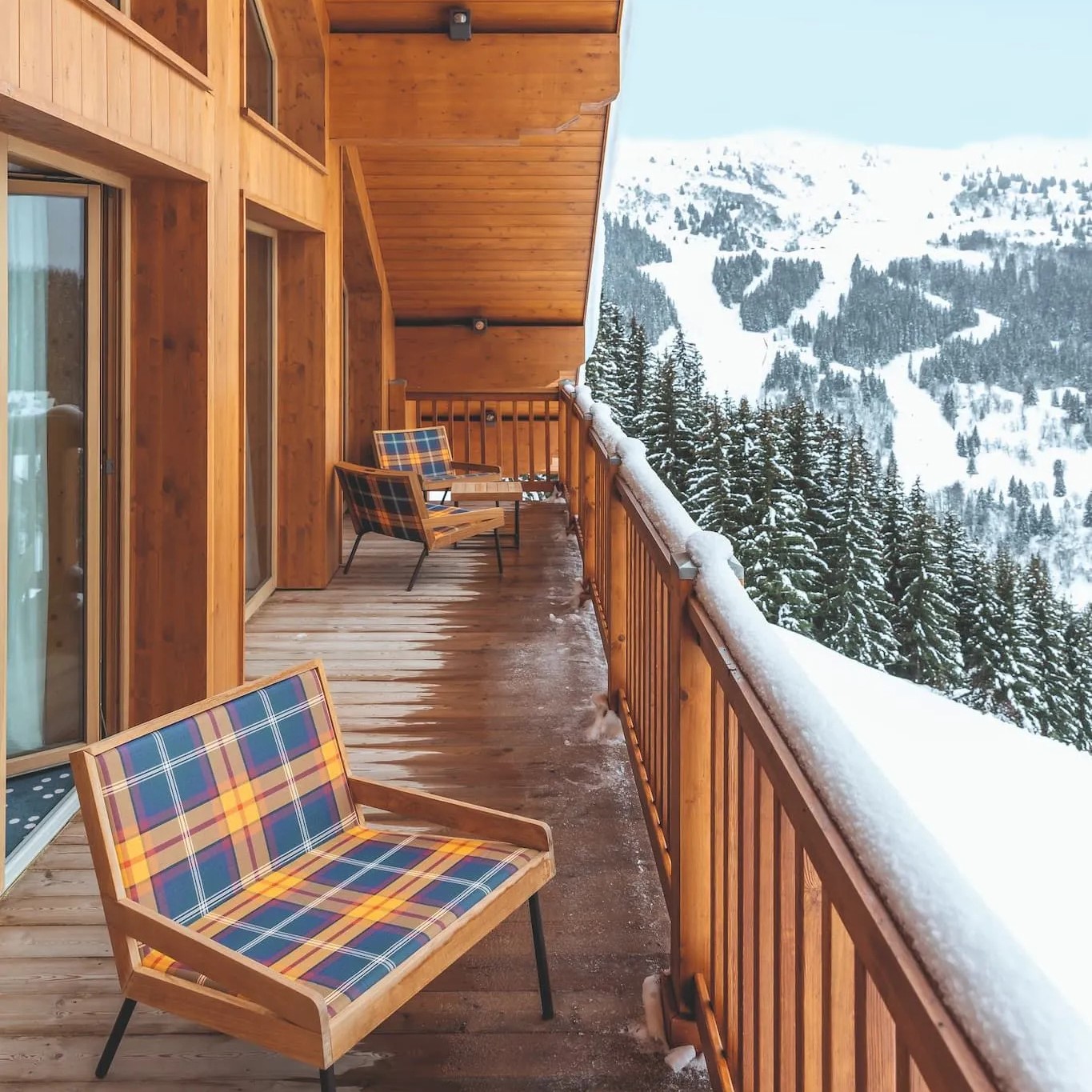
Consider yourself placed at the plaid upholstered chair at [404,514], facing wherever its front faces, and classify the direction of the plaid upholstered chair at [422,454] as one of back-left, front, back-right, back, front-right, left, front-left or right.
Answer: front-left

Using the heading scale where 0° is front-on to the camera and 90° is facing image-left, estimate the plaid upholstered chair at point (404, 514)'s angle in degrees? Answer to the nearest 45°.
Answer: approximately 225°

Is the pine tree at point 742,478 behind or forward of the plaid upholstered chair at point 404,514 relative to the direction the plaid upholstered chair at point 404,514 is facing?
forward

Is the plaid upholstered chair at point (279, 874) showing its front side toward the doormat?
no

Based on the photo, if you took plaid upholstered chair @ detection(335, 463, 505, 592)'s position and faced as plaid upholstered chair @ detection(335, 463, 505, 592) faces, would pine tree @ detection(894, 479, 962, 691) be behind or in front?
in front

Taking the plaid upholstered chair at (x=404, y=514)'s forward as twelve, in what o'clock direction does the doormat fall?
The doormat is roughly at 5 o'clock from the plaid upholstered chair.

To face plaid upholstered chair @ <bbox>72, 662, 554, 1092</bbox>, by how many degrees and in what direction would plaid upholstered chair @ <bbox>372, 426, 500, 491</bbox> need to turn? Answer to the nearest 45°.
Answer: approximately 45° to its right

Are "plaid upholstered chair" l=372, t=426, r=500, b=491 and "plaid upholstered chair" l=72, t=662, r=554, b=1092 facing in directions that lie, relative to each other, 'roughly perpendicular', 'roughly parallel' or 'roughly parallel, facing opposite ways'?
roughly parallel

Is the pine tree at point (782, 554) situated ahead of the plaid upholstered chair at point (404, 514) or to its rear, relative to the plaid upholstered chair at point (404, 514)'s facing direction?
ahead

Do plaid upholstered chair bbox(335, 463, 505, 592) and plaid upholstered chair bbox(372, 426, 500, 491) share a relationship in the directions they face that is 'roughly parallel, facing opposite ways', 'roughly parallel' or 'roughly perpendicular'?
roughly perpendicular

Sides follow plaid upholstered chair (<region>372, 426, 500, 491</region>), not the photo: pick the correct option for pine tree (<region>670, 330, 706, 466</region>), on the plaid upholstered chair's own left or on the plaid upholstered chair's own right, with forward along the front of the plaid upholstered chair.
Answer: on the plaid upholstered chair's own left

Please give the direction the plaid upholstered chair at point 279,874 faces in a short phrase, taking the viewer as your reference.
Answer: facing the viewer and to the right of the viewer

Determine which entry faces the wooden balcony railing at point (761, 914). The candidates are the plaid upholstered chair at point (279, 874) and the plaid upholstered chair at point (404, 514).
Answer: the plaid upholstered chair at point (279, 874)
